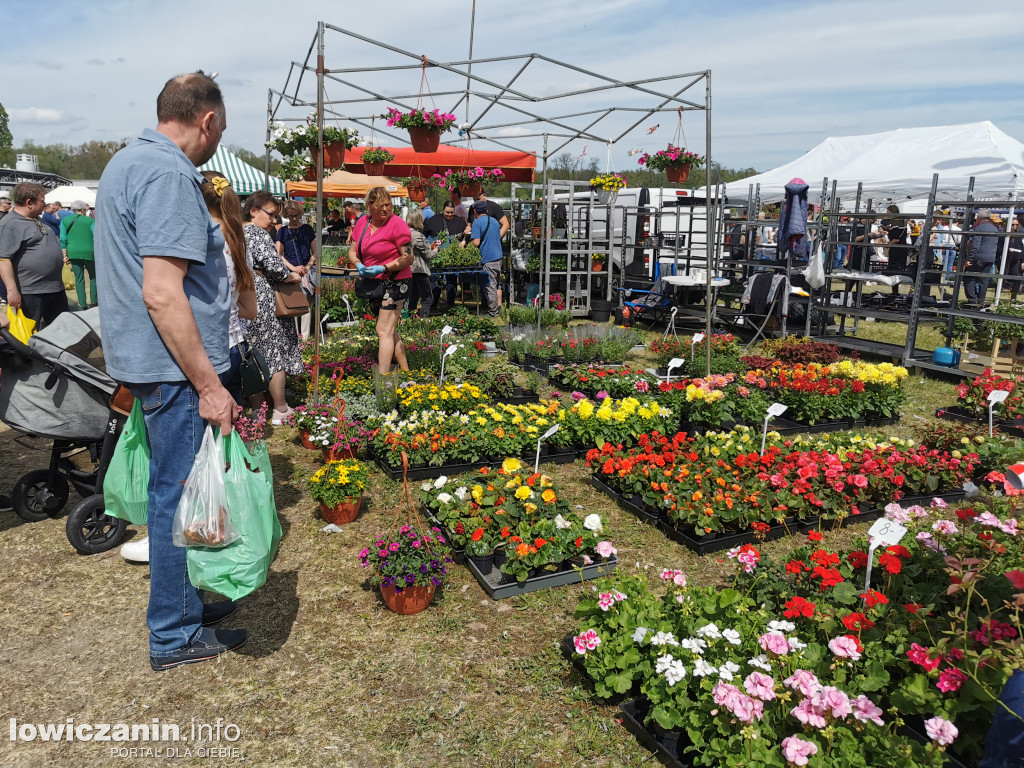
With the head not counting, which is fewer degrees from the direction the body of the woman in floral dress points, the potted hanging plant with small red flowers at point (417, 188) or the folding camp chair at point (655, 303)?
the folding camp chair

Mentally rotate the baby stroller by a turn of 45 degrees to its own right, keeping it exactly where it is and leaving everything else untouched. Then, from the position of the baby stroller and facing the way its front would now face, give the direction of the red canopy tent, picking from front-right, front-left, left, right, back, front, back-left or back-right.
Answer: left

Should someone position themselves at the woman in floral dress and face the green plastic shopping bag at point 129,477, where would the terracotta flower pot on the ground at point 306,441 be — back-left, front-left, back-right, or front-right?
front-left

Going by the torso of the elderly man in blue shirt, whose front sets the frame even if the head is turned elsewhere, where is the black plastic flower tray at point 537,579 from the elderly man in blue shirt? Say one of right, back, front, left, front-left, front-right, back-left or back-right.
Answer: front-right

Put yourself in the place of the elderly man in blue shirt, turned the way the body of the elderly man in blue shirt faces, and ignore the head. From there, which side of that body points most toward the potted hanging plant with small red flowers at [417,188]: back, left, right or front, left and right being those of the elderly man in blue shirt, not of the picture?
front

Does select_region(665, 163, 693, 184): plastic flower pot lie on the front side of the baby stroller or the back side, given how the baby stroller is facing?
on the front side

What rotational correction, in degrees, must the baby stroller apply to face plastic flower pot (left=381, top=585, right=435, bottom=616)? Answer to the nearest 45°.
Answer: approximately 45° to its right

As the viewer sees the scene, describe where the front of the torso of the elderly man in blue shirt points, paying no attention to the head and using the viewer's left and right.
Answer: facing away from the viewer and to the right of the viewer

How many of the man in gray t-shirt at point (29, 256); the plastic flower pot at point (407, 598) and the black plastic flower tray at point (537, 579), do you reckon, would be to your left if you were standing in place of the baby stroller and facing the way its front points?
1

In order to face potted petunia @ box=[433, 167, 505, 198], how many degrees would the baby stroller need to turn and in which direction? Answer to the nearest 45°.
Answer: approximately 45° to its left

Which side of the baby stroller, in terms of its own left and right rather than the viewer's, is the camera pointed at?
right
